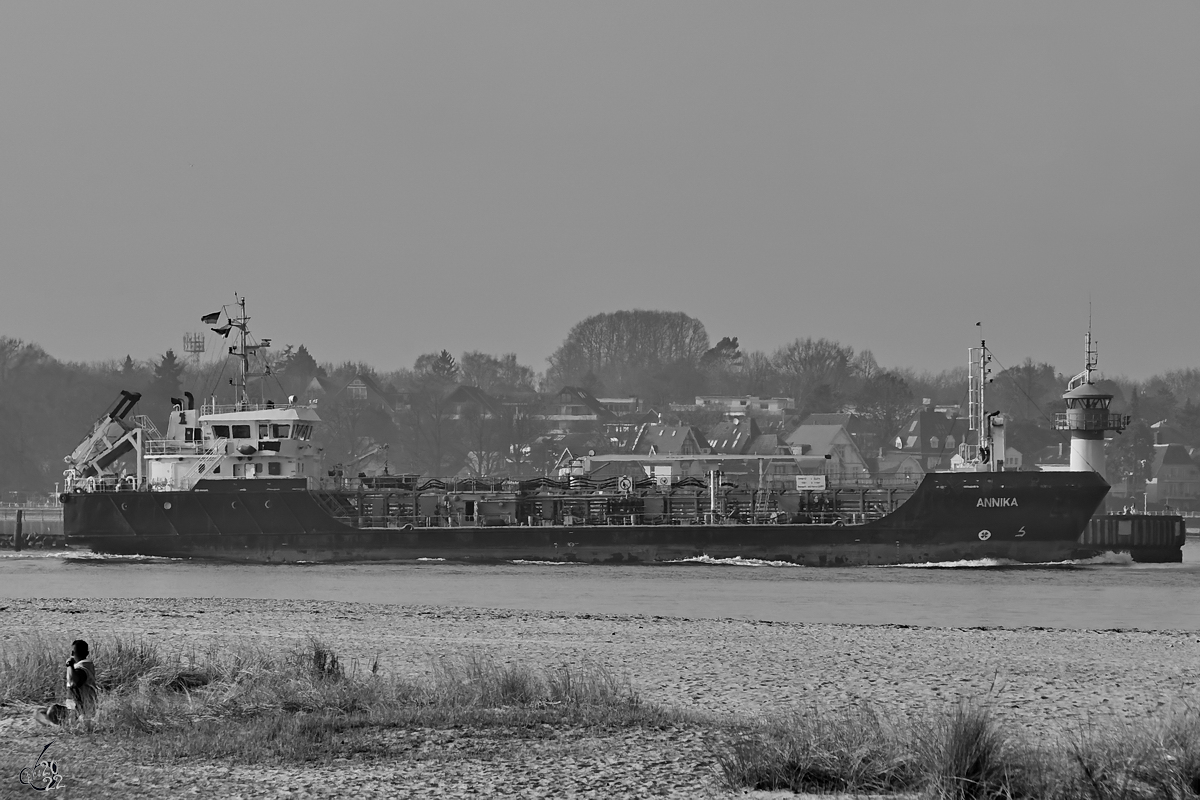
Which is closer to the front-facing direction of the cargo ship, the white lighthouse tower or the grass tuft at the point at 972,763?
the white lighthouse tower

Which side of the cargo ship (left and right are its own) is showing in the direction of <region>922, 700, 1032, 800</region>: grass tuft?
right

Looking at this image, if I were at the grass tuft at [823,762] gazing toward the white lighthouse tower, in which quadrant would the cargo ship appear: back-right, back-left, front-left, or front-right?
front-left

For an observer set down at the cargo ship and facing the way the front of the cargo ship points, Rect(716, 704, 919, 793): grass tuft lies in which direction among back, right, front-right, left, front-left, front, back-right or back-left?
right

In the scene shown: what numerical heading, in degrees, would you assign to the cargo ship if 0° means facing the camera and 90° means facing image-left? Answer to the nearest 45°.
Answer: approximately 270°

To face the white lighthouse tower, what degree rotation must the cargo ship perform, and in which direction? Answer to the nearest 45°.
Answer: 0° — it already faces it
